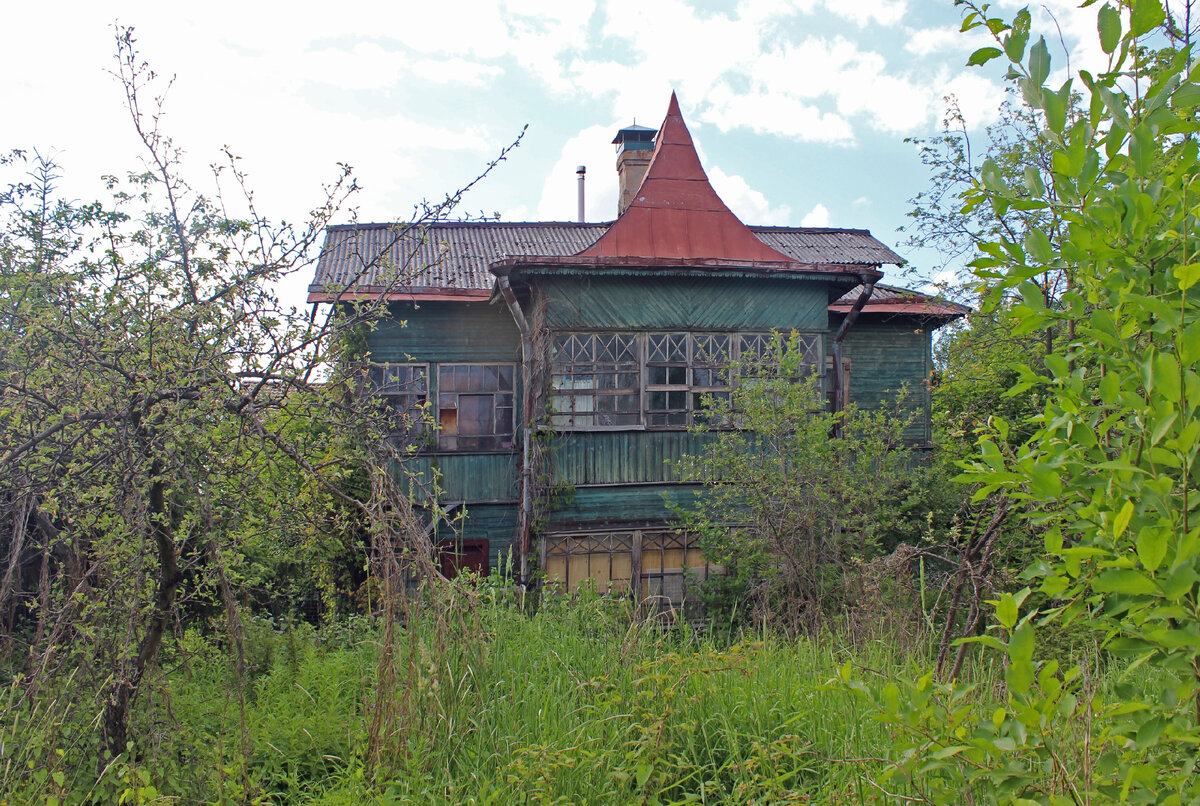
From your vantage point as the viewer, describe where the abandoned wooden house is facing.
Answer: facing the viewer
